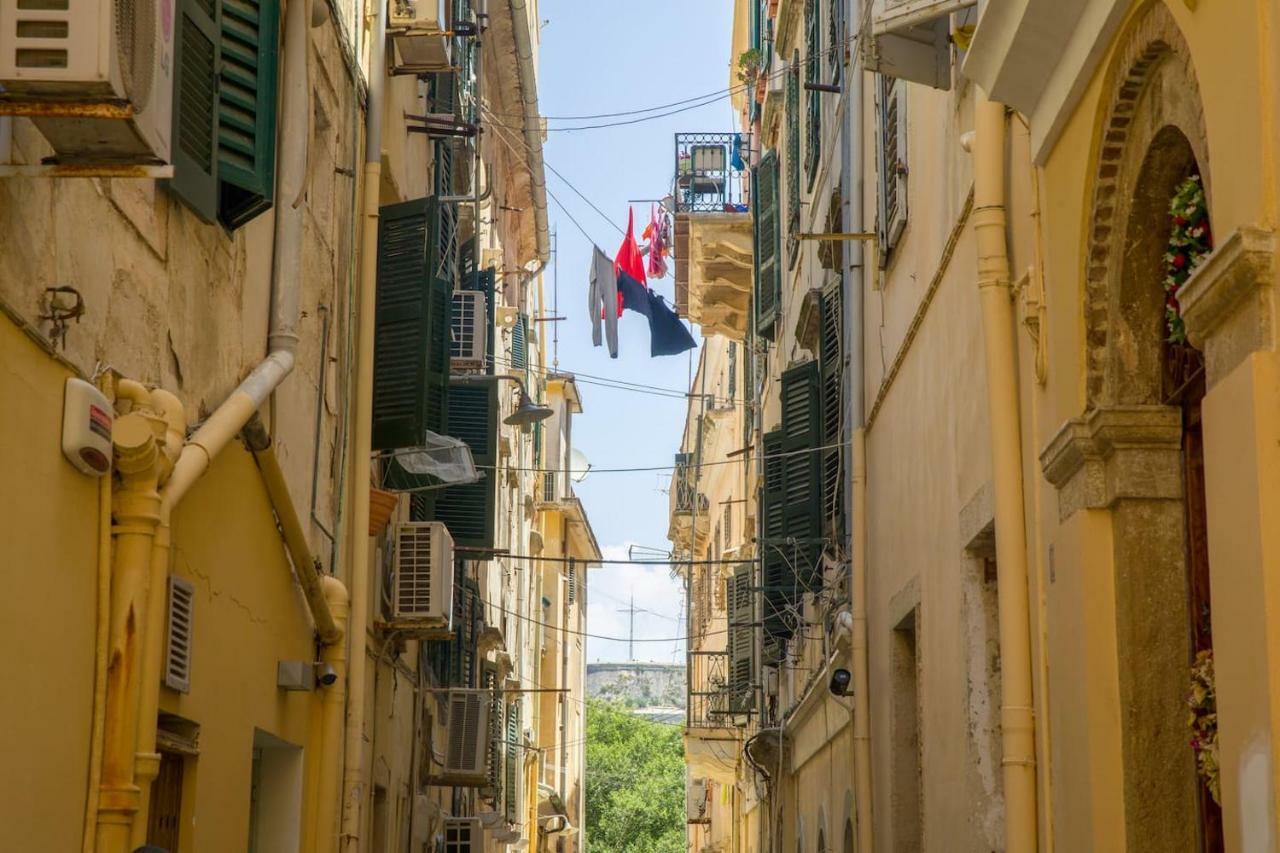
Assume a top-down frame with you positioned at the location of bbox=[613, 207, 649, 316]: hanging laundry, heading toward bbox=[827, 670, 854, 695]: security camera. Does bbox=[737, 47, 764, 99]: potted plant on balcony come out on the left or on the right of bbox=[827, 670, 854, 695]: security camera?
left

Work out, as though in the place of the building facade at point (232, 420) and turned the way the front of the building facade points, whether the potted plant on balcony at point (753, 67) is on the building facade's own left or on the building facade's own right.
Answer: on the building facade's own left

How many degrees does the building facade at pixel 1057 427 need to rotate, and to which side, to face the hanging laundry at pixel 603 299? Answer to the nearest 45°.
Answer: approximately 90° to its right

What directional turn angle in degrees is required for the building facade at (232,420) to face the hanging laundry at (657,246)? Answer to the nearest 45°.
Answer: approximately 90° to its left

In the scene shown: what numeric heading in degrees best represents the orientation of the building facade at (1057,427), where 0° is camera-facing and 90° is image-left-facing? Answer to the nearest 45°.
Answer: approximately 90°

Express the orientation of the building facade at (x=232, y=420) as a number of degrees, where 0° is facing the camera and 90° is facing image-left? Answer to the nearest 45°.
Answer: approximately 270°

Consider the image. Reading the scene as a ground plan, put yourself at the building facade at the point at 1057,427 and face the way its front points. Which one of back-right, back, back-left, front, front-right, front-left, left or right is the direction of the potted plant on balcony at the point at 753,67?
right

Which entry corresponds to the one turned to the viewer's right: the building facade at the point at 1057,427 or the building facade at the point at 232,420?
the building facade at the point at 232,420

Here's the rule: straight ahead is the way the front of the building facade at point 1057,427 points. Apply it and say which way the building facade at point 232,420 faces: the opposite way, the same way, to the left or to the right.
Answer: the opposite way

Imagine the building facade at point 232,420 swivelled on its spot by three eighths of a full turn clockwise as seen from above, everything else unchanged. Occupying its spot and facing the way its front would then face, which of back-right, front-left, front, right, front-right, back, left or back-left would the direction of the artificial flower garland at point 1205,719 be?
left

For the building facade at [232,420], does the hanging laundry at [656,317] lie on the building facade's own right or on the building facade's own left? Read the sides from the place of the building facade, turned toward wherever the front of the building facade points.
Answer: on the building facade's own left

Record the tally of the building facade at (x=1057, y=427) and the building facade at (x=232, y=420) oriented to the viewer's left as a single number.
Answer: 1

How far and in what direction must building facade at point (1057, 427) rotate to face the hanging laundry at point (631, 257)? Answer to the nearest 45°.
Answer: approximately 90° to its right
